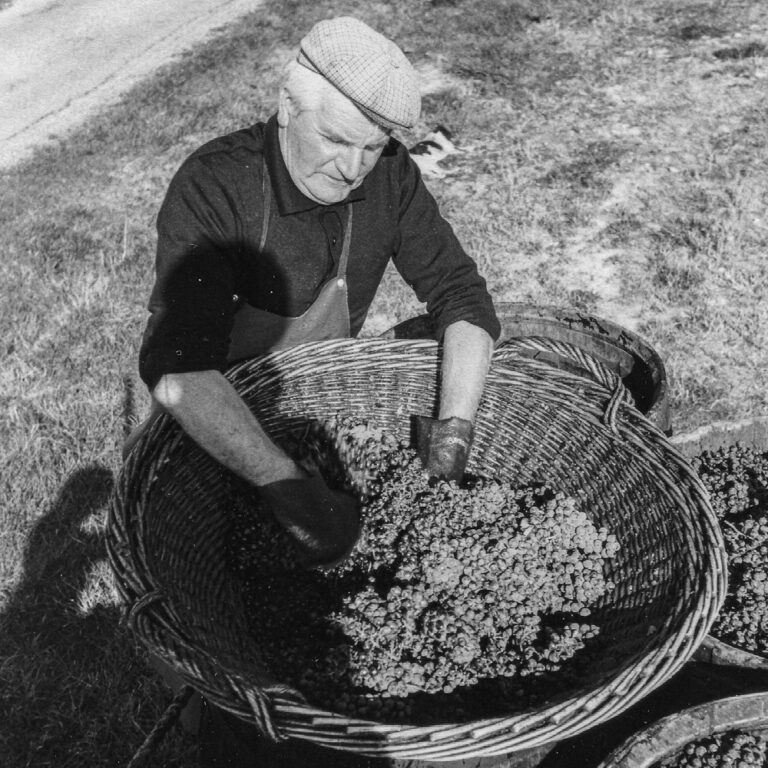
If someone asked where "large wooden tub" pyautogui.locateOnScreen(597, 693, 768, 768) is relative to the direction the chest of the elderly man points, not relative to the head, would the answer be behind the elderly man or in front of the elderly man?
in front

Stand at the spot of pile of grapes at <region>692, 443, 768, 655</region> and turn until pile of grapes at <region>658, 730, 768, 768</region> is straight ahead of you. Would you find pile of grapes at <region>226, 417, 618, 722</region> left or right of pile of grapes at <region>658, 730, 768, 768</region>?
right

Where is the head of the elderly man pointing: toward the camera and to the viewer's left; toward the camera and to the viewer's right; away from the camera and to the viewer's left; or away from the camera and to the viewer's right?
toward the camera and to the viewer's right

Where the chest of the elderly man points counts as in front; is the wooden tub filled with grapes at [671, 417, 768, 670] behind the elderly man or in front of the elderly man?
in front

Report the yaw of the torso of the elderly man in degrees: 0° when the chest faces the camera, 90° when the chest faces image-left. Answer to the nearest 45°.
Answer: approximately 315°
